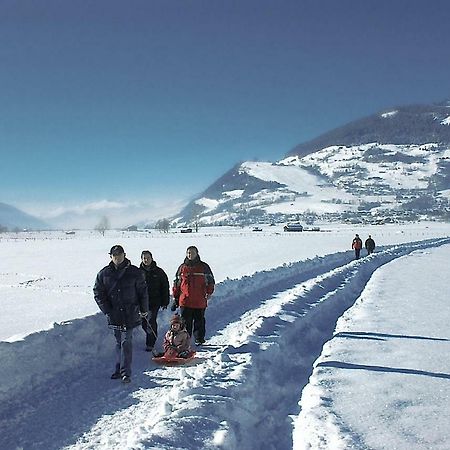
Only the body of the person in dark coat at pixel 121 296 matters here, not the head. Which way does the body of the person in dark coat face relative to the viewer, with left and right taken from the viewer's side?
facing the viewer

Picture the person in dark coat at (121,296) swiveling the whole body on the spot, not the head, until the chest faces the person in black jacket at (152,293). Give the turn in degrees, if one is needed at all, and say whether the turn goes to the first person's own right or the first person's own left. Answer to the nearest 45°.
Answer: approximately 180°

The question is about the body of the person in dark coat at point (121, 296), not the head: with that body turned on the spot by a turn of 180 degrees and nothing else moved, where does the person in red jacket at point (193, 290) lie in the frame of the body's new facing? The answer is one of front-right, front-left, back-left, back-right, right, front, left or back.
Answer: front-right

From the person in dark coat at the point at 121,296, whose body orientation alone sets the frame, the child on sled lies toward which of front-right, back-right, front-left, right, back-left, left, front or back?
back-left

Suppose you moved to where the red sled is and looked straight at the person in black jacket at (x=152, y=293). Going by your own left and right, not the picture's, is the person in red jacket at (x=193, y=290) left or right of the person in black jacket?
right
